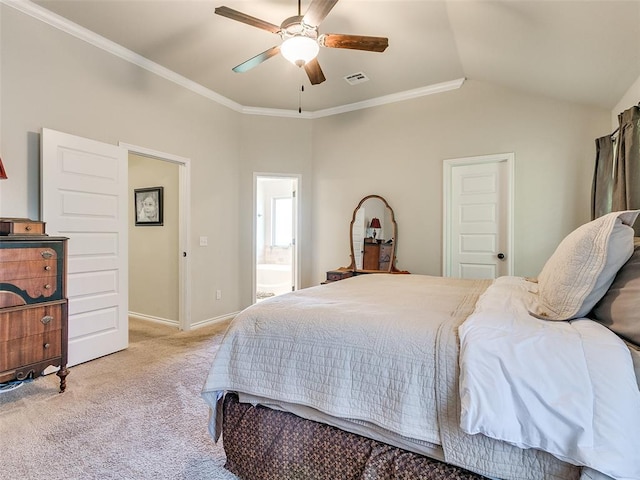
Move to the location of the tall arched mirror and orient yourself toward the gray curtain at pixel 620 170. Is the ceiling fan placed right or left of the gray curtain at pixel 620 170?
right

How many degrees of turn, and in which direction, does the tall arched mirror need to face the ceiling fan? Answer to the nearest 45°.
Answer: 0° — it already faces it

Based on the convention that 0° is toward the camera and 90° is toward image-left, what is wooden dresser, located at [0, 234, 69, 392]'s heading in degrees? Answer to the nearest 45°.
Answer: approximately 315°

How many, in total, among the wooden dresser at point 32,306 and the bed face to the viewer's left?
1

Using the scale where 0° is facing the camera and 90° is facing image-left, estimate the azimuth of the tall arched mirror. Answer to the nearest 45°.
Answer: approximately 0°

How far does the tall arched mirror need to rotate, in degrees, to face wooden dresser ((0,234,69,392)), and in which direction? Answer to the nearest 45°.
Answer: approximately 45° to its right

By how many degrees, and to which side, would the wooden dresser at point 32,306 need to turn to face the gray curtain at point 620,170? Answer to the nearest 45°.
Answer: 0° — it already faces it

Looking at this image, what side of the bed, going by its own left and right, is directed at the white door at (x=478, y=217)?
right

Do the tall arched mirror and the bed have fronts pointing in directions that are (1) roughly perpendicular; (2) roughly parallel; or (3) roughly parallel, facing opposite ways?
roughly perpendicular

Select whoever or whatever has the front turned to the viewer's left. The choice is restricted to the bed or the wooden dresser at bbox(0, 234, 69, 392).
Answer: the bed

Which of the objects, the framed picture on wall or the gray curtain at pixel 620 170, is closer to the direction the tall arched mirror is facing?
the gray curtain

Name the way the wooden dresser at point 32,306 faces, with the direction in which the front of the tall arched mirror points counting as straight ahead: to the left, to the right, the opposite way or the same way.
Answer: to the left

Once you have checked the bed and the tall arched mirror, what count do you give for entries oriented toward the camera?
1

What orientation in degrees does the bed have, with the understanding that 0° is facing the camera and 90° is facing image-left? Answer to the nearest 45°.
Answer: approximately 90°

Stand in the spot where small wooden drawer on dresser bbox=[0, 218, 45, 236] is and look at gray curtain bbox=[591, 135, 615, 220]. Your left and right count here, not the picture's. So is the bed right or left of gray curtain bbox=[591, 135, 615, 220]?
right
